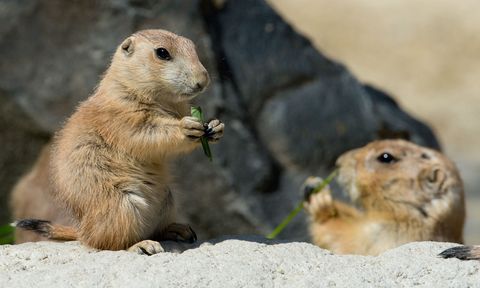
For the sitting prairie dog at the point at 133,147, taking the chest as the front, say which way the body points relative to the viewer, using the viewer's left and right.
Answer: facing to the right of the viewer

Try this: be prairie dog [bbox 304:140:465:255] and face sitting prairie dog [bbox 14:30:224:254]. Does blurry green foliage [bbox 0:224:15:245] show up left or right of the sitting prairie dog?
right

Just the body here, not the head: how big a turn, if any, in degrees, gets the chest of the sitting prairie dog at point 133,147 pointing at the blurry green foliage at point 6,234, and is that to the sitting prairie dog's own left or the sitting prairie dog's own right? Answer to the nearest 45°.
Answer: approximately 135° to the sitting prairie dog's own left

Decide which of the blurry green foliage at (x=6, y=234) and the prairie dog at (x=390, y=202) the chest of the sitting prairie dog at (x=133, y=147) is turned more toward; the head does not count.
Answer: the prairie dog
